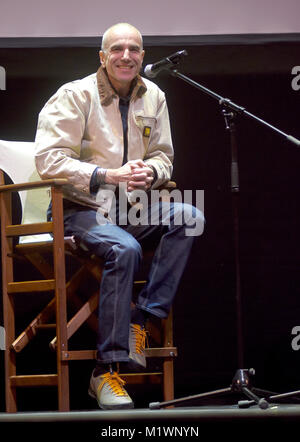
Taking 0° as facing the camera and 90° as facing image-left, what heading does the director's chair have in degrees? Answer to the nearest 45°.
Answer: approximately 315°

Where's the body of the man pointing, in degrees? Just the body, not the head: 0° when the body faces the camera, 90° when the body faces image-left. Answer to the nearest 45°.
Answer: approximately 315°
